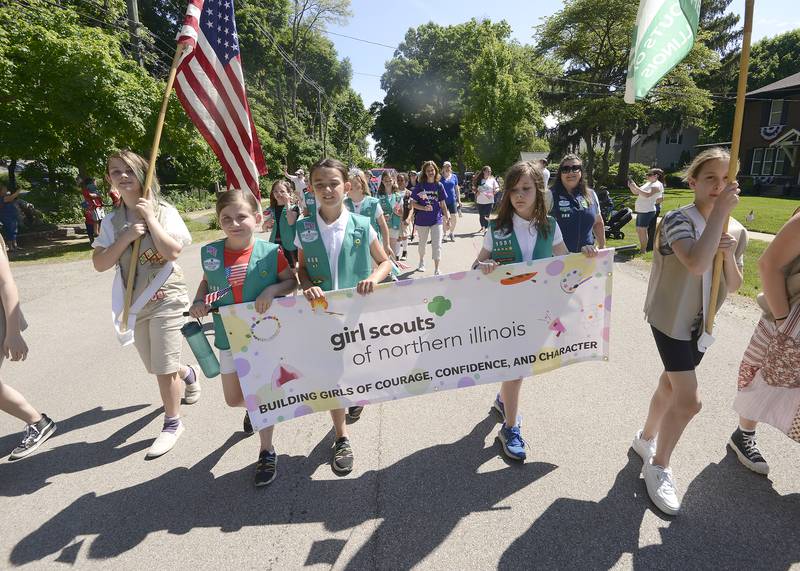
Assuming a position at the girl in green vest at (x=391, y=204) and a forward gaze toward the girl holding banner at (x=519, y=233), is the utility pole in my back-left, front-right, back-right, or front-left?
back-right

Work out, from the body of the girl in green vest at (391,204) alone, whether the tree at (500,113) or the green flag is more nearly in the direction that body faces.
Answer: the green flag

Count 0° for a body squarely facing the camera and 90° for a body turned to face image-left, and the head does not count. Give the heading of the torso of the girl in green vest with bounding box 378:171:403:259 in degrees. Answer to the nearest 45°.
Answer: approximately 0°

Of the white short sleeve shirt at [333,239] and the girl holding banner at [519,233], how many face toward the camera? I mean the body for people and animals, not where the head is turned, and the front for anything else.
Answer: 2

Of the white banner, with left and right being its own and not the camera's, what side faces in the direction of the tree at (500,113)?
back

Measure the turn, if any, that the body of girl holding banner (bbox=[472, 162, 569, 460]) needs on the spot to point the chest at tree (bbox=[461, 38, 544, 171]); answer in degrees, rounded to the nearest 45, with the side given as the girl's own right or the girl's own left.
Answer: approximately 180°

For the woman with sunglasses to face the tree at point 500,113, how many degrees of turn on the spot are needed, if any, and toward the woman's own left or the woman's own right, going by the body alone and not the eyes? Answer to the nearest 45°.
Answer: approximately 180°
